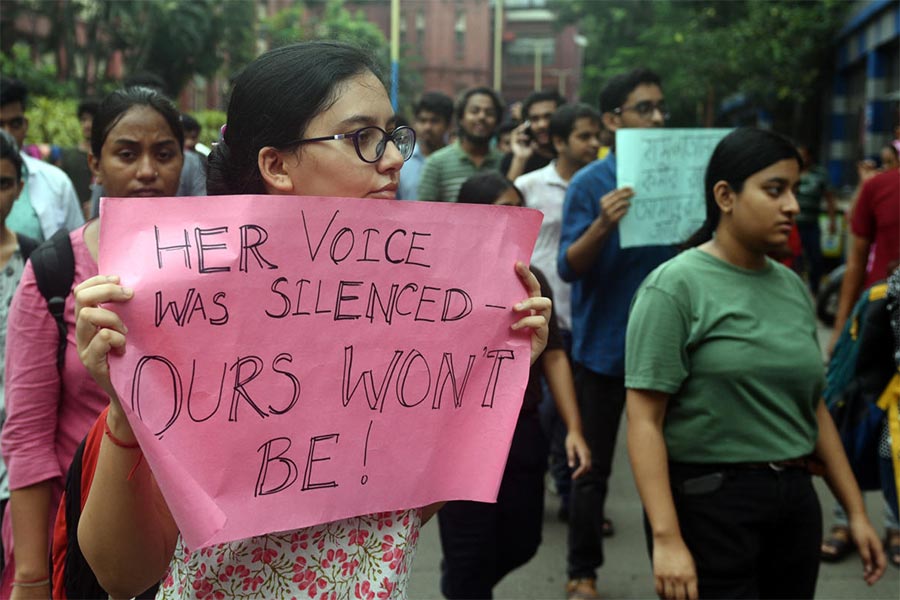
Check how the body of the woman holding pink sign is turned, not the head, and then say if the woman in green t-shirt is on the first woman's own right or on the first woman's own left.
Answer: on the first woman's own left

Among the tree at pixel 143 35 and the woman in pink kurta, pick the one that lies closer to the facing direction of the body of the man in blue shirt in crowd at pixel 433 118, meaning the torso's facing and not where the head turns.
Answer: the woman in pink kurta

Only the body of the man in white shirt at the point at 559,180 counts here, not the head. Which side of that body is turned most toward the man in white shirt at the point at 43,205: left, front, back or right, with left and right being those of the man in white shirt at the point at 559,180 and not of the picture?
right

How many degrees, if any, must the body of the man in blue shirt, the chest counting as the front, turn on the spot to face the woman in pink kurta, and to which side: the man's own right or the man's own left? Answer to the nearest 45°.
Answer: approximately 90° to the man's own right

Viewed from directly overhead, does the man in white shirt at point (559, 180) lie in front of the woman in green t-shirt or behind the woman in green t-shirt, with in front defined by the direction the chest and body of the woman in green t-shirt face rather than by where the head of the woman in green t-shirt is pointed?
behind

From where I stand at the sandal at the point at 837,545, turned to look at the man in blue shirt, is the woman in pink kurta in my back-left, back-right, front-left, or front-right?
front-left

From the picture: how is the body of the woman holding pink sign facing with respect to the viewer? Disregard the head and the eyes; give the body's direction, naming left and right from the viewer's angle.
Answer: facing the viewer and to the right of the viewer

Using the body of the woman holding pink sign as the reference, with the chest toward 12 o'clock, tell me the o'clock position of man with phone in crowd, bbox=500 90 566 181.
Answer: The man with phone in crowd is roughly at 8 o'clock from the woman holding pink sign.

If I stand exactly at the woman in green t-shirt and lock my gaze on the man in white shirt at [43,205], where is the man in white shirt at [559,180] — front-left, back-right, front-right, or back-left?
front-right

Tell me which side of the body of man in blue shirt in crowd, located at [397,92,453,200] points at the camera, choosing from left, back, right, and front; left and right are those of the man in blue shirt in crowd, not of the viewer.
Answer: front

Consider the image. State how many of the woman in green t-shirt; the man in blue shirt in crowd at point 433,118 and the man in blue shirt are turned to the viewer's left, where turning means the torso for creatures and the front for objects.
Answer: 0

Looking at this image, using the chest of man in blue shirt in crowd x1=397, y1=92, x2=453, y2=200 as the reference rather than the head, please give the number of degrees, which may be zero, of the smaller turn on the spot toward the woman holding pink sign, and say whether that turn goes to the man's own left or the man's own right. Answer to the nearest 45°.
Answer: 0° — they already face them

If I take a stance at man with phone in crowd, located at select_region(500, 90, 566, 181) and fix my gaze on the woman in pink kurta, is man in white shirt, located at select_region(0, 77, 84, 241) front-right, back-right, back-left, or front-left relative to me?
front-right

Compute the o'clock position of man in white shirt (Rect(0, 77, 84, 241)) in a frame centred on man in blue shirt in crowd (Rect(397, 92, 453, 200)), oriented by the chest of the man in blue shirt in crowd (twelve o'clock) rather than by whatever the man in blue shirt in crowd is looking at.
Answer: The man in white shirt is roughly at 1 o'clock from the man in blue shirt in crowd.
